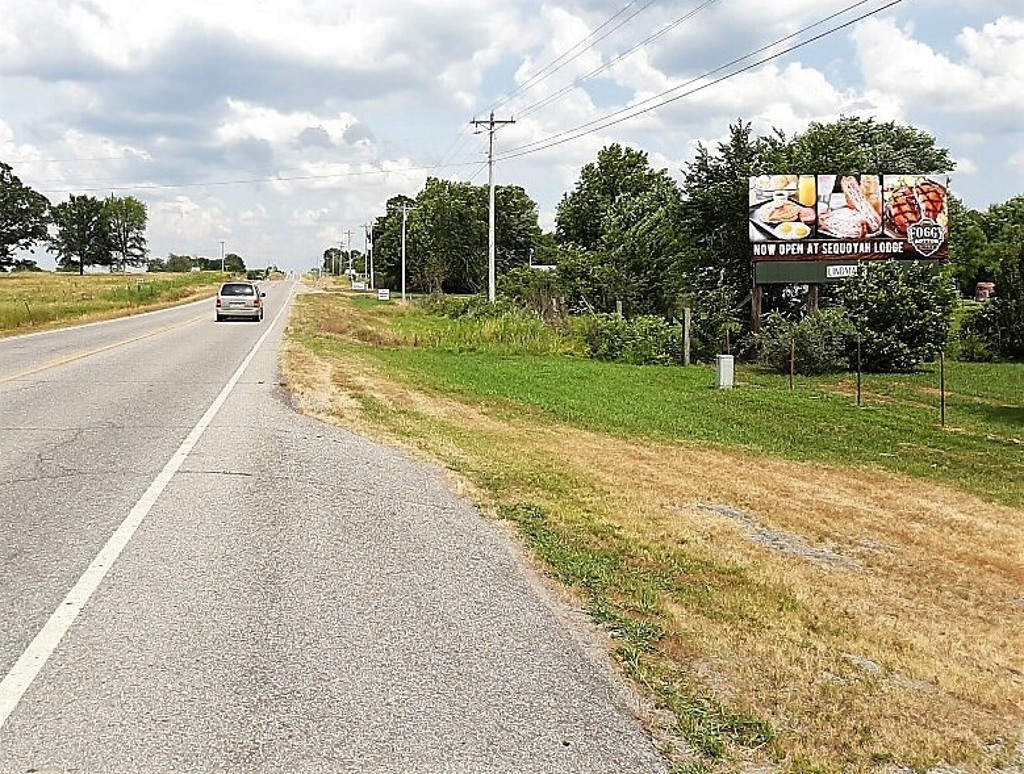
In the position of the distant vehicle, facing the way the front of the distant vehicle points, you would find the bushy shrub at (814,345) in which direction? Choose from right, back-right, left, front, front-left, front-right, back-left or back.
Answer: back-right

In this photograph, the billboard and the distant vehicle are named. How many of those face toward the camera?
1

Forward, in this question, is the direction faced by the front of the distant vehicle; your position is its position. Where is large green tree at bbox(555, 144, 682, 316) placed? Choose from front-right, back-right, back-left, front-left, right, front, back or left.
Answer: right

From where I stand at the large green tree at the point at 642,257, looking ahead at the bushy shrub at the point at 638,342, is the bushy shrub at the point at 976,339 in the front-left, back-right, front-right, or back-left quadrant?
front-left

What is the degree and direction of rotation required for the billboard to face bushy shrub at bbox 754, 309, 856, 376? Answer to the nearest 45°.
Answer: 0° — it already faces it

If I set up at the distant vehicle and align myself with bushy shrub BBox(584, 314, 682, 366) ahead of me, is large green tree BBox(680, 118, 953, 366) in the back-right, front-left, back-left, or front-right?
front-left

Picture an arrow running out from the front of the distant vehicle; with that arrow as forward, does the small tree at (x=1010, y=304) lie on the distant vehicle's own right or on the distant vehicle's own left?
on the distant vehicle's own right

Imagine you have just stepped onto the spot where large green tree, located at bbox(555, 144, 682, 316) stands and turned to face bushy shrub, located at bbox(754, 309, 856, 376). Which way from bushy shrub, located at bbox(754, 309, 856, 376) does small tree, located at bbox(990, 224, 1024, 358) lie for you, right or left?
left

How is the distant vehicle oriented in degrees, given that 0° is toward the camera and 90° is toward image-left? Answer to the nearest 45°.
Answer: approximately 180°

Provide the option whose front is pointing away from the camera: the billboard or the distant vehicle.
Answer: the distant vehicle

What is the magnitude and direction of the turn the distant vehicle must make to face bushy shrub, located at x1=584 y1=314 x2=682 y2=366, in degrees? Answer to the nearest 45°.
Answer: approximately 135° to its right

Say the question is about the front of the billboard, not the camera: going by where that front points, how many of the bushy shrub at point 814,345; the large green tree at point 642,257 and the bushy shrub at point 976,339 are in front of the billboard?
1

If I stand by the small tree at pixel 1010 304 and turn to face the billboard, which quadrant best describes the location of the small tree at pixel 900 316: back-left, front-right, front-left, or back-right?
front-left

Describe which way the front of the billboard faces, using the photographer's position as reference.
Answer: facing the viewer
